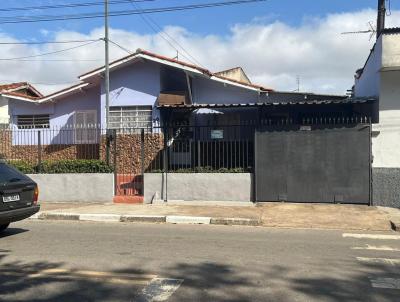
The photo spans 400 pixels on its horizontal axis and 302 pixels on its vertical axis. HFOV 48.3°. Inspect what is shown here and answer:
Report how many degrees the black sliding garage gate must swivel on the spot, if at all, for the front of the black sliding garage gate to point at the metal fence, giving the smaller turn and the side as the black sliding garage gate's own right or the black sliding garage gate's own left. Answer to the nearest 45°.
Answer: approximately 90° to the black sliding garage gate's own right

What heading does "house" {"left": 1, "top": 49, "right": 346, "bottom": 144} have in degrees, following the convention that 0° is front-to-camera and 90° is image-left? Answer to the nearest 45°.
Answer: approximately 0°

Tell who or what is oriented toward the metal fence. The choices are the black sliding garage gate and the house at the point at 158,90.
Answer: the house

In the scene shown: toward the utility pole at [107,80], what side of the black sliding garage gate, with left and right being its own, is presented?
right

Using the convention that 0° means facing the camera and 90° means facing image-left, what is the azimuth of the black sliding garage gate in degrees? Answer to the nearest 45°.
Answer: approximately 0°

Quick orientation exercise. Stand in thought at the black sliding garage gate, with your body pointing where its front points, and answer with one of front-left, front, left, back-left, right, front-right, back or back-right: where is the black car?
front-right

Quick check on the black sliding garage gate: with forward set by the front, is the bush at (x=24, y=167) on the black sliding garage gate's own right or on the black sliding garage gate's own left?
on the black sliding garage gate's own right

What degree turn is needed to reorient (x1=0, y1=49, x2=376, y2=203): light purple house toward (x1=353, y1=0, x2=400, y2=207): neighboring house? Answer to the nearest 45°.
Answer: approximately 45° to its left

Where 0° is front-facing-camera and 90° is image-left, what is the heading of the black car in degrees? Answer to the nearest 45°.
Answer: approximately 135°

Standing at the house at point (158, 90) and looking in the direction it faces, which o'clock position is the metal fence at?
The metal fence is roughly at 12 o'clock from the house.

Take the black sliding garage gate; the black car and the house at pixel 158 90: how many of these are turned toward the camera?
2

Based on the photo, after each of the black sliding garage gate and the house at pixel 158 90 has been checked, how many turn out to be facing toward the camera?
2
